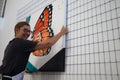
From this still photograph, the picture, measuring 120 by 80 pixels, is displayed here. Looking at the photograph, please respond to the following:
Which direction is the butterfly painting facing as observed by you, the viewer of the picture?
facing the viewer and to the left of the viewer
